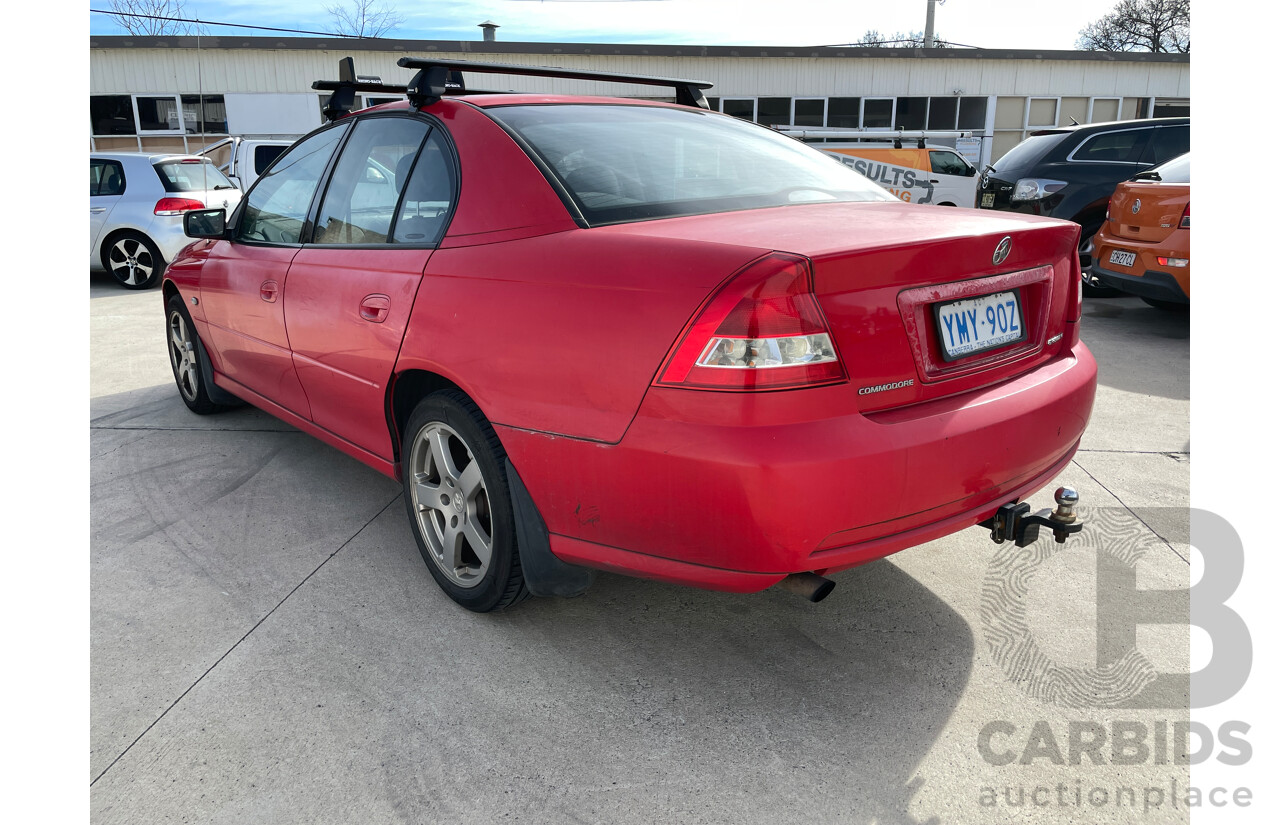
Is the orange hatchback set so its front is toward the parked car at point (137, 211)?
no

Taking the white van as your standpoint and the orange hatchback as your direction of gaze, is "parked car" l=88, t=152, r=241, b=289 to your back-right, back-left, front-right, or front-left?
front-right

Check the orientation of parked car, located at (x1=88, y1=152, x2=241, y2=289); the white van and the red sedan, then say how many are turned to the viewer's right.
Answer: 1

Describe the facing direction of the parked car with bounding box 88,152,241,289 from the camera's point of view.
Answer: facing away from the viewer and to the left of the viewer

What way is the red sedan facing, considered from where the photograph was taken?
facing away from the viewer and to the left of the viewer

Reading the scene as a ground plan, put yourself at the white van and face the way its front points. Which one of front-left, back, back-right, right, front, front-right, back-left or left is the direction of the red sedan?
right

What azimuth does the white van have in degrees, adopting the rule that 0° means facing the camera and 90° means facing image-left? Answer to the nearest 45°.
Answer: approximately 270°

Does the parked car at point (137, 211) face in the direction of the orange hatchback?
no

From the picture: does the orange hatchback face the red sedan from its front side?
no

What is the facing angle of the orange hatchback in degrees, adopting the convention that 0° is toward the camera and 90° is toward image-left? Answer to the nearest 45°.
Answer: approximately 225°

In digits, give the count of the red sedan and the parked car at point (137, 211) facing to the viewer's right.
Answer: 0

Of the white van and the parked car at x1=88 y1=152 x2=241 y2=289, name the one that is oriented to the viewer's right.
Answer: the white van

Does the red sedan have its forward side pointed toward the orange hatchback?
no

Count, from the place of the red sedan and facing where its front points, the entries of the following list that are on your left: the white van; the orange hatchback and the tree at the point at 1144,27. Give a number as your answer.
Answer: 0
